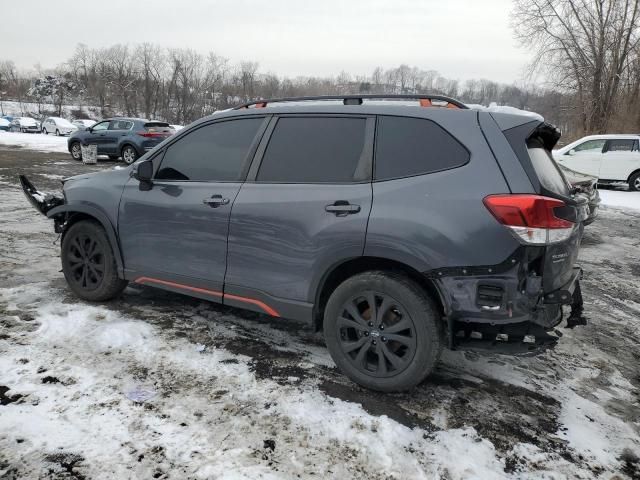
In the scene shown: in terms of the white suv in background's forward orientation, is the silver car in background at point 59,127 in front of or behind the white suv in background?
in front

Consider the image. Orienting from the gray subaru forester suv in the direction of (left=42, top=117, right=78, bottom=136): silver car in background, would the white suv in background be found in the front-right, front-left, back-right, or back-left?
front-right

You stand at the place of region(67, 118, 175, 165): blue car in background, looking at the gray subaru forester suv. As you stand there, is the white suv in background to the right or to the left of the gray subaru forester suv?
left

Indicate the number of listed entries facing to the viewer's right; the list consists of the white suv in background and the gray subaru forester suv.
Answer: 0

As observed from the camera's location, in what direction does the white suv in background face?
facing to the left of the viewer

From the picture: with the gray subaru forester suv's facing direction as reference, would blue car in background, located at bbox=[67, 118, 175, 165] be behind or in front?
in front

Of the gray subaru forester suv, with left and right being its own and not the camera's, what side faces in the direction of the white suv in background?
right

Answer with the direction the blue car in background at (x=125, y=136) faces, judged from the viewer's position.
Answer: facing away from the viewer and to the left of the viewer

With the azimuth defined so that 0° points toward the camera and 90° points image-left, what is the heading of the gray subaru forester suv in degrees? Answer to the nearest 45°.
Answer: approximately 135°

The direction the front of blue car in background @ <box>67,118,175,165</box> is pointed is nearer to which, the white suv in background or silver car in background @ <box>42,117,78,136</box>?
the silver car in background

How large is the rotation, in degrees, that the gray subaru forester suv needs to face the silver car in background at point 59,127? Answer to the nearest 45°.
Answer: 0° — it already faces it

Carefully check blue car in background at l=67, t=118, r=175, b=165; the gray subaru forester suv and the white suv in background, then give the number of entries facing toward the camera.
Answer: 0
